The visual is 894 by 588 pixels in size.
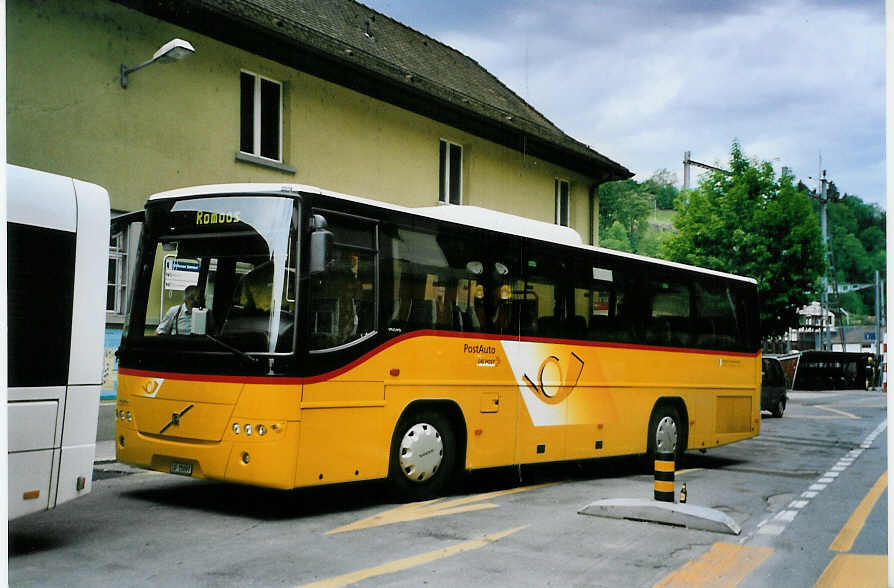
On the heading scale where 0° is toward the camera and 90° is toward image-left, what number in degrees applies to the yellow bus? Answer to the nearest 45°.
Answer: approximately 45°

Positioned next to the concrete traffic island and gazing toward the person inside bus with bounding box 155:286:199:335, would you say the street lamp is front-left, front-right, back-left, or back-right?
front-right

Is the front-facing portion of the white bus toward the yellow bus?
no

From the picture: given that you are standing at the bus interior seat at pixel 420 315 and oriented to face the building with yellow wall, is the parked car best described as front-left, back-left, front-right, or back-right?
front-right

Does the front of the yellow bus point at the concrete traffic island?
no

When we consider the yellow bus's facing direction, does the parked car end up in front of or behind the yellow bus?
behind

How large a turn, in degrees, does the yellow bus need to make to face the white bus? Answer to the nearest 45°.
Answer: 0° — it already faces it

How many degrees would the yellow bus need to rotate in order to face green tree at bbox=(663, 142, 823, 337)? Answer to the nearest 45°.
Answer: approximately 180°

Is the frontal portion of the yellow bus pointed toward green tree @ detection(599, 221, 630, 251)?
no

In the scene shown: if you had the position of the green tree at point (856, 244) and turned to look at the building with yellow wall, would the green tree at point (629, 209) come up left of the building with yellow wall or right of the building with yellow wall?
right

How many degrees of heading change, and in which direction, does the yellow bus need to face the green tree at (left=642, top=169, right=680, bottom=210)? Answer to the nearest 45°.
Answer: approximately 180°
